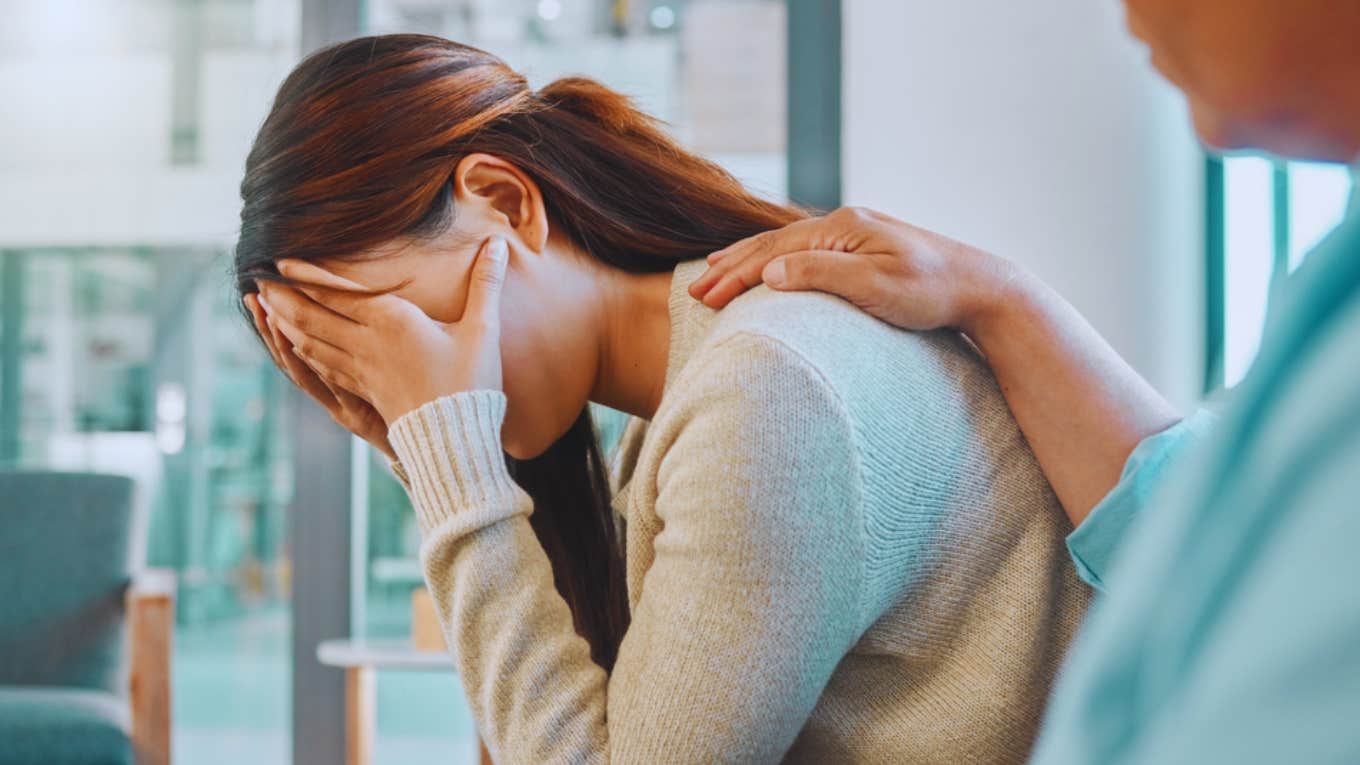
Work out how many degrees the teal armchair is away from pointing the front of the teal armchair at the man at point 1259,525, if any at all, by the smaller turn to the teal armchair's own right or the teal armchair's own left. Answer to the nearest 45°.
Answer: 0° — it already faces them

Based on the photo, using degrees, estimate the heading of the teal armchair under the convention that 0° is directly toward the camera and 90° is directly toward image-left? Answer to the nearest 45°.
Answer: approximately 0°

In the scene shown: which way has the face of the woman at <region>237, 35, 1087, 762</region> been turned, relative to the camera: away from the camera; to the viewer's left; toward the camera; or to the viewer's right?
to the viewer's left

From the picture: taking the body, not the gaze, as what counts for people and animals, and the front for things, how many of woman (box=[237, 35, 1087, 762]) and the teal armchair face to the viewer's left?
1

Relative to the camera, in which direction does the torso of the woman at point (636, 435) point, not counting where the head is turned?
to the viewer's left

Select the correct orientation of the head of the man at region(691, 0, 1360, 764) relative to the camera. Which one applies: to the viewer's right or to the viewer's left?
to the viewer's left

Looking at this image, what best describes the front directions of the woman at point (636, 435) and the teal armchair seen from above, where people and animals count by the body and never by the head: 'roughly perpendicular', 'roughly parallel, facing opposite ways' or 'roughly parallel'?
roughly perpendicular

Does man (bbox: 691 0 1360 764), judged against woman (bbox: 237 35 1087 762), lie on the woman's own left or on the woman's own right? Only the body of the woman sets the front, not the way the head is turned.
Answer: on the woman's own left
